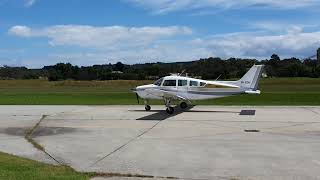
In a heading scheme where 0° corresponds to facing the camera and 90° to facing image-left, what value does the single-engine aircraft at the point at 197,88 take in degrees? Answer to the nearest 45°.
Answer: approximately 90°
